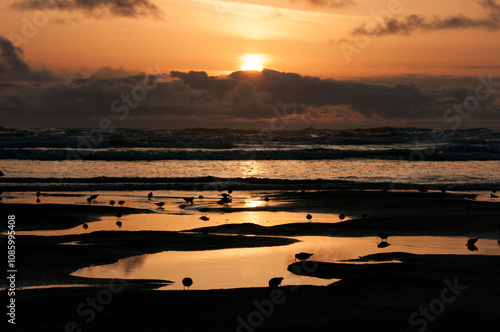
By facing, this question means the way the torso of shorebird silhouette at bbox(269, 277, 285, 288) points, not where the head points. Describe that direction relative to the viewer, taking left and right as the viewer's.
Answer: facing to the left of the viewer

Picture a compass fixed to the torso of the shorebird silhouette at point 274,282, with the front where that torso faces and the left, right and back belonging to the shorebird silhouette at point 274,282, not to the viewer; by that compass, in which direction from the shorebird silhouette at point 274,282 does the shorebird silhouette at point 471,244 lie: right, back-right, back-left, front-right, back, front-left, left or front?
back-right

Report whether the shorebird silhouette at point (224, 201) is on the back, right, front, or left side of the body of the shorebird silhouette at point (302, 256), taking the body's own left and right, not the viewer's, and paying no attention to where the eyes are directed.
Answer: right

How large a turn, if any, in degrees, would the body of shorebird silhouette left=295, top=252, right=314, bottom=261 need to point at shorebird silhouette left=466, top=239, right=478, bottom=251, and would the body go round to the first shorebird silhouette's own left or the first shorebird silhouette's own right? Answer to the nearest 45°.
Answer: approximately 135° to the first shorebird silhouette's own right

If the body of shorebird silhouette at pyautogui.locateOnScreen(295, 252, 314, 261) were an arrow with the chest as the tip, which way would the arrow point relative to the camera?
to the viewer's left
